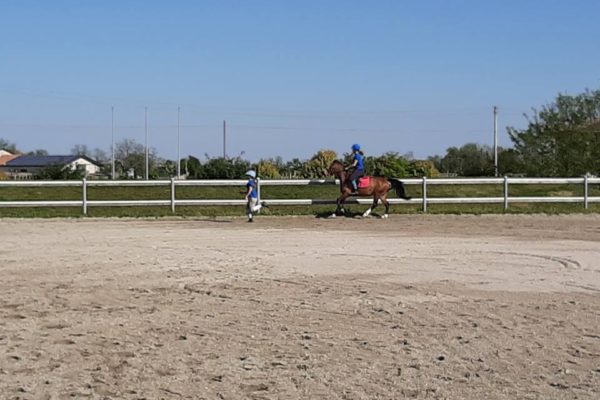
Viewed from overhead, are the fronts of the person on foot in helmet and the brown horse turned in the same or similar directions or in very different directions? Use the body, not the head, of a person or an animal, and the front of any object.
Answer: same or similar directions

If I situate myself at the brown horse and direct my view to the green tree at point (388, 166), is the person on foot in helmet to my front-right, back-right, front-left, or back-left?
back-left

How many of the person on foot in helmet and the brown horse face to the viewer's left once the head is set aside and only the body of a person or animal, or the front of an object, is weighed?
2

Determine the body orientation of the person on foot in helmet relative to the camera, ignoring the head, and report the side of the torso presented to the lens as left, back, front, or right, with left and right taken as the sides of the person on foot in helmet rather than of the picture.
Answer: left

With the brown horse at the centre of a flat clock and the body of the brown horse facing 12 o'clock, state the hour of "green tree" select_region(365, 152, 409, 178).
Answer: The green tree is roughly at 3 o'clock from the brown horse.

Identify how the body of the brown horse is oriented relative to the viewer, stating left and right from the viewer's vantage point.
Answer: facing to the left of the viewer
